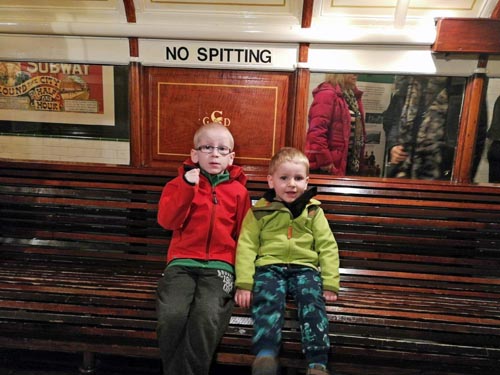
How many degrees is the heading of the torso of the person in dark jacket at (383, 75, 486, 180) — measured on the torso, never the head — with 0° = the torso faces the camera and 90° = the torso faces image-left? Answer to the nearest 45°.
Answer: approximately 0°

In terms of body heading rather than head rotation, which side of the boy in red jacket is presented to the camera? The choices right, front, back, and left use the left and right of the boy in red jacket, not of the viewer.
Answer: front

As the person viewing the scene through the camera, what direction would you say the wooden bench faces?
facing the viewer

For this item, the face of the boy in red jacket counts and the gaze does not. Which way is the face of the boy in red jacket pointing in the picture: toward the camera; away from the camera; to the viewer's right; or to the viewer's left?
toward the camera

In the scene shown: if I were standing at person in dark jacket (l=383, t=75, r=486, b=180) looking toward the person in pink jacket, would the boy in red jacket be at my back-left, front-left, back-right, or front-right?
front-left

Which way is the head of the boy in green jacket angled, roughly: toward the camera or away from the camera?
toward the camera

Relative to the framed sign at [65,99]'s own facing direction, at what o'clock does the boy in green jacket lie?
The boy in green jacket is roughly at 11 o'clock from the framed sign.
